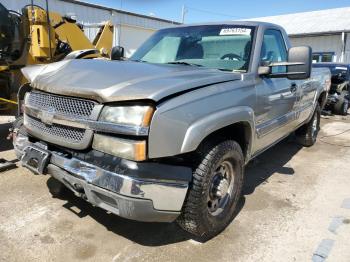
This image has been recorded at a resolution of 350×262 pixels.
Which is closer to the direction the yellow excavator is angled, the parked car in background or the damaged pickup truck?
the parked car in background

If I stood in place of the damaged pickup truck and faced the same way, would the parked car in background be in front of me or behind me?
behind

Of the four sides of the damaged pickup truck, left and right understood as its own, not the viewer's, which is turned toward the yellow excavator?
right

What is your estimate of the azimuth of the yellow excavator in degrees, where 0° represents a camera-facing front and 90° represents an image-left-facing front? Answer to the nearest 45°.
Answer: approximately 270°

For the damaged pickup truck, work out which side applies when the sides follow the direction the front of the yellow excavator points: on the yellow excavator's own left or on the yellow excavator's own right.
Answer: on the yellow excavator's own right

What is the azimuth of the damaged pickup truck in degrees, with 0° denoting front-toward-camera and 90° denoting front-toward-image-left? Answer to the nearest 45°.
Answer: approximately 45°
